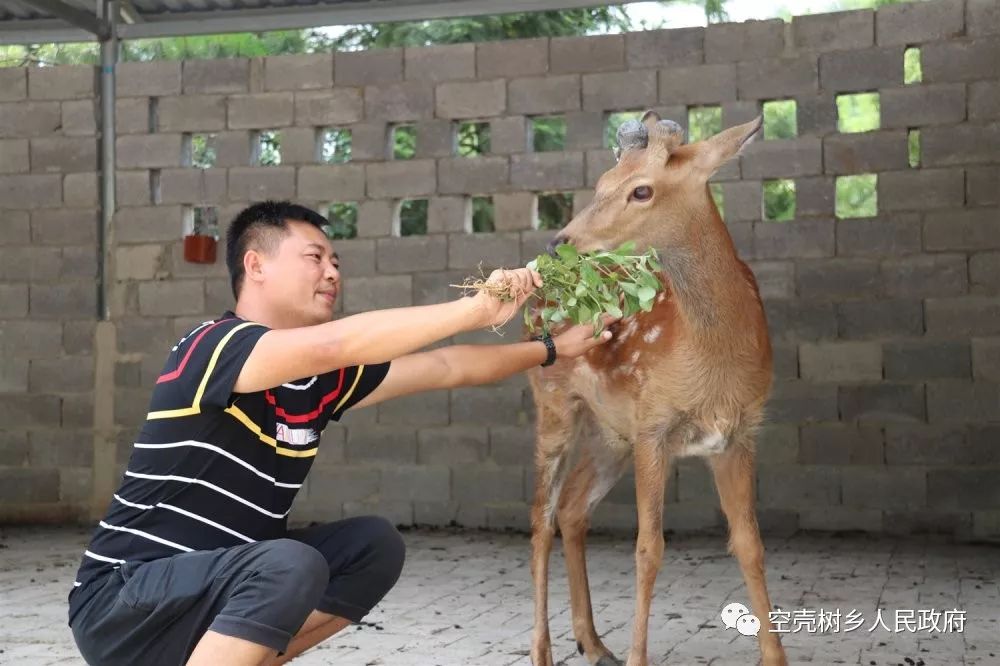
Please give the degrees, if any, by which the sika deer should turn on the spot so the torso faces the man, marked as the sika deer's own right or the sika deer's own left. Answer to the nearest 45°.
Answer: approximately 90° to the sika deer's own right

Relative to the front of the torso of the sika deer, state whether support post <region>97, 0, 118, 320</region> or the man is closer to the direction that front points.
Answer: the man
